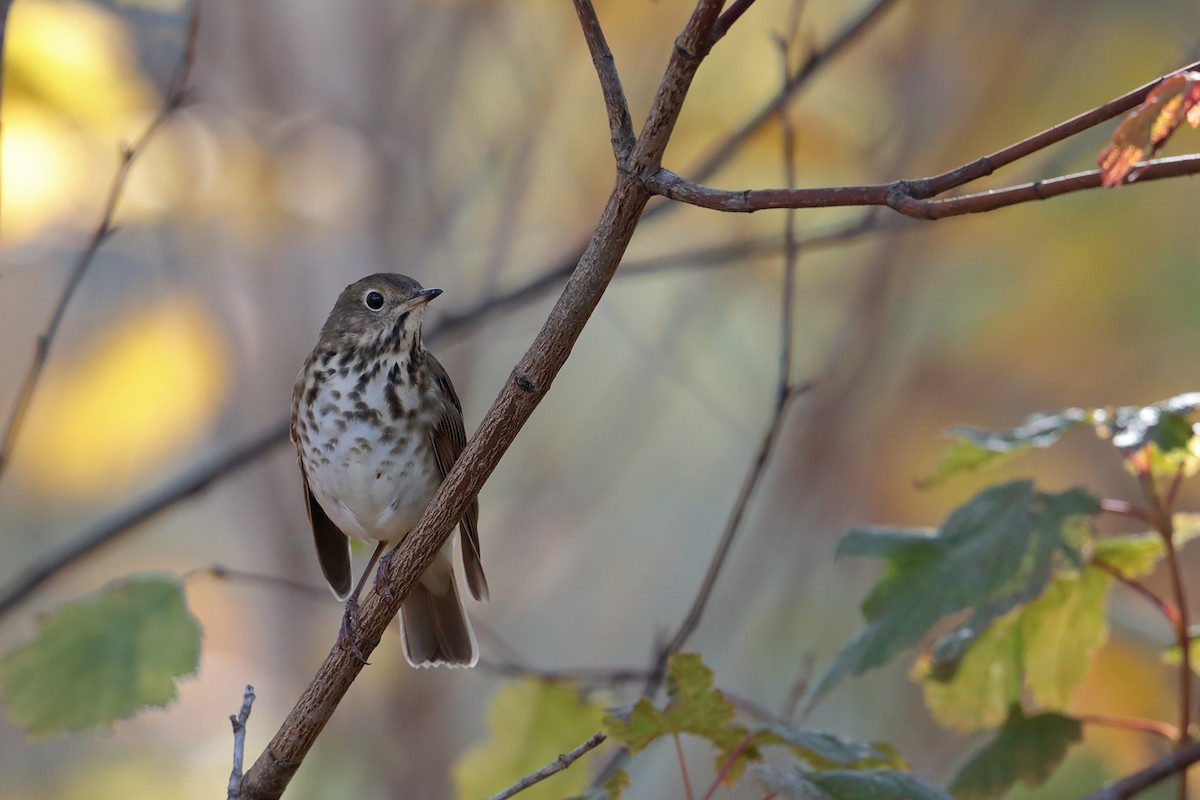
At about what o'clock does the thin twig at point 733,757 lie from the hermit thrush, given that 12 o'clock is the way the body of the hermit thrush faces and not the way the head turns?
The thin twig is roughly at 11 o'clock from the hermit thrush.

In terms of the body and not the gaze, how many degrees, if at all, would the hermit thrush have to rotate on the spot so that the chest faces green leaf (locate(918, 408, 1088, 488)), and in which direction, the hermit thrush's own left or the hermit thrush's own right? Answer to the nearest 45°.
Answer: approximately 45° to the hermit thrush's own left

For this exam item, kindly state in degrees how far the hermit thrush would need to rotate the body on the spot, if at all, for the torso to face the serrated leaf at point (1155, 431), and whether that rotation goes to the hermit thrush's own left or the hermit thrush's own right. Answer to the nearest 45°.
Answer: approximately 45° to the hermit thrush's own left

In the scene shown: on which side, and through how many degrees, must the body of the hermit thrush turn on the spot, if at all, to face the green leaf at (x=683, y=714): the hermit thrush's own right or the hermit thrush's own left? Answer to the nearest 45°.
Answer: approximately 45° to the hermit thrush's own left

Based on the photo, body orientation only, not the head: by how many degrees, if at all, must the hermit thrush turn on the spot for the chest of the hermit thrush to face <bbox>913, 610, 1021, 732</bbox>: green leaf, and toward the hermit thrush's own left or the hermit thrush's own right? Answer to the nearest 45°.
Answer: approximately 45° to the hermit thrush's own left

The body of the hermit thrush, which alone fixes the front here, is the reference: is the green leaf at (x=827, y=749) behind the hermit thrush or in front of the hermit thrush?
in front

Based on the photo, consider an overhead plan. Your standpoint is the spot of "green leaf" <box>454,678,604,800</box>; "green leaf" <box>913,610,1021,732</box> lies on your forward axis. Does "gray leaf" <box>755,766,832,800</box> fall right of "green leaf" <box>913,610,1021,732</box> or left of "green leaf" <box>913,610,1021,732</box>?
right

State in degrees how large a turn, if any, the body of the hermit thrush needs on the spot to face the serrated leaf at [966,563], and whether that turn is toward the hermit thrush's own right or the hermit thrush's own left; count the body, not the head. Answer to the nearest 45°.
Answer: approximately 45° to the hermit thrush's own left

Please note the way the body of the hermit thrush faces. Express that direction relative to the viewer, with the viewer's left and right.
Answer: facing the viewer

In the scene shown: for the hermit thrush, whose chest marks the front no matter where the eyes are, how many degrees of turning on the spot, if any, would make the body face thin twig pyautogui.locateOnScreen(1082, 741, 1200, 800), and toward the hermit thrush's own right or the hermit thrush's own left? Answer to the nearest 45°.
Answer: approximately 45° to the hermit thrush's own left
